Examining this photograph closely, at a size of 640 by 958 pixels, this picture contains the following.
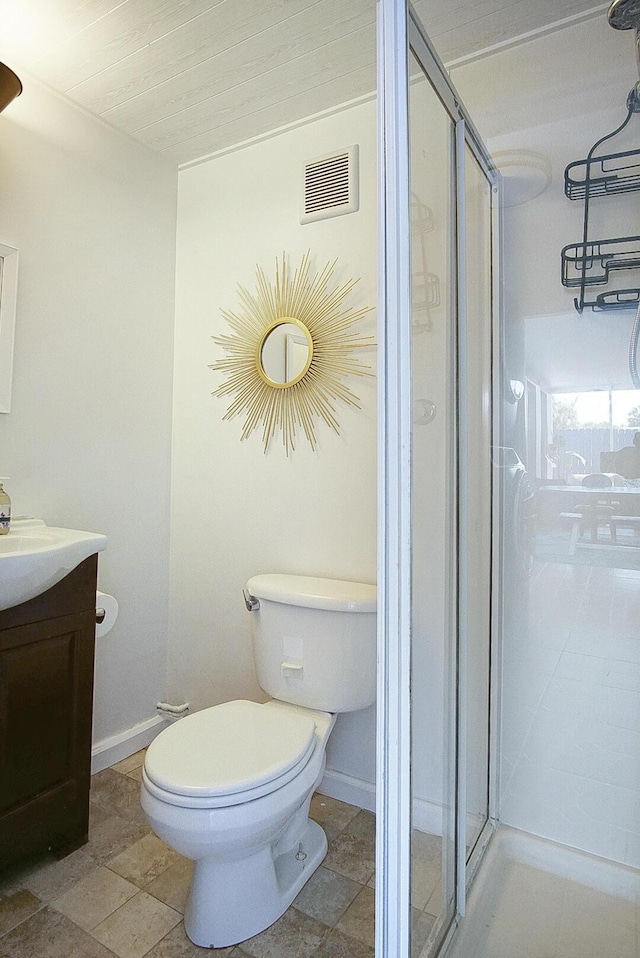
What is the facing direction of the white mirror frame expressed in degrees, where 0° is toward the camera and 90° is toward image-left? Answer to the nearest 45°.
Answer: approximately 315°

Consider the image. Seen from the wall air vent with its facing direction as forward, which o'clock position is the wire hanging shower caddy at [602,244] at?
The wire hanging shower caddy is roughly at 9 o'clock from the wall air vent.

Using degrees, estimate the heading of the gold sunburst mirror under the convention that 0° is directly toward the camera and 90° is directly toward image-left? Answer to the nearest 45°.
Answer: approximately 45°

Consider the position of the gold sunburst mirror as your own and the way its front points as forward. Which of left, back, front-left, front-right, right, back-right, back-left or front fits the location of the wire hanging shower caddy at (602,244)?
left

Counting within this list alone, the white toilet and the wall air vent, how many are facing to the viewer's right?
0

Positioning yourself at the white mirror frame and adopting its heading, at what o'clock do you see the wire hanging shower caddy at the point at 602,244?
The wire hanging shower caddy is roughly at 12 o'clock from the white mirror frame.

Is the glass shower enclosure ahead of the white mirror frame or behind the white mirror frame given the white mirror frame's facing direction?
ahead

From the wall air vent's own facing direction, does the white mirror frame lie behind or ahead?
ahead

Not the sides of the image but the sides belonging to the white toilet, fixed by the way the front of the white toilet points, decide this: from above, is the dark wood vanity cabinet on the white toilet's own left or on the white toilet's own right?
on the white toilet's own right

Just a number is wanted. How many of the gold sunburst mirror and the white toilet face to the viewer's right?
0
